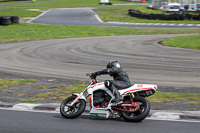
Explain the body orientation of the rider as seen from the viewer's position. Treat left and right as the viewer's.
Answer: facing to the left of the viewer

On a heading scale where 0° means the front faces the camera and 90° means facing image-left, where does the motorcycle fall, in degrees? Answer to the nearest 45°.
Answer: approximately 90°

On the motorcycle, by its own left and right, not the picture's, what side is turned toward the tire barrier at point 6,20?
right

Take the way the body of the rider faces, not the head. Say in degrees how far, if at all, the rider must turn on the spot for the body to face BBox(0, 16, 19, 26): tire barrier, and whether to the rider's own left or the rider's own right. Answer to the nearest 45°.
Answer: approximately 90° to the rider's own right
